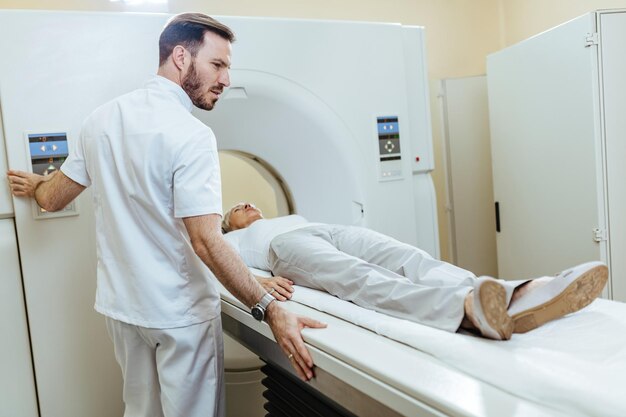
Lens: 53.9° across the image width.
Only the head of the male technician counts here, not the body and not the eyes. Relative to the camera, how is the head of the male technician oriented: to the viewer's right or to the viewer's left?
to the viewer's right

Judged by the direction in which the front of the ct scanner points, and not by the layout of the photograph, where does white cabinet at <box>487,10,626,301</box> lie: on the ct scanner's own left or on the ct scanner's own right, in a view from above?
on the ct scanner's own left

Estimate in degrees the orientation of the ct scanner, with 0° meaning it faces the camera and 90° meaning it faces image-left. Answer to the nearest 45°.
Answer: approximately 315°
